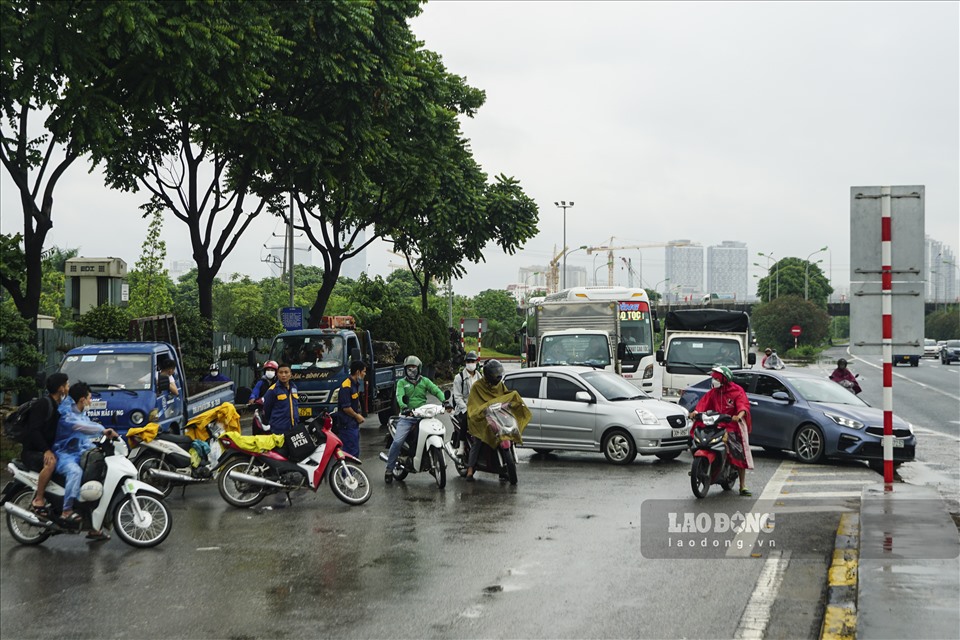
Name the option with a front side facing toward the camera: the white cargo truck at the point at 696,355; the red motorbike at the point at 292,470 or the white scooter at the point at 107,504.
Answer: the white cargo truck

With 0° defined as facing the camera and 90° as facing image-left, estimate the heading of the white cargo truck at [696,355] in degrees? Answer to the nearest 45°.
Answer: approximately 0°

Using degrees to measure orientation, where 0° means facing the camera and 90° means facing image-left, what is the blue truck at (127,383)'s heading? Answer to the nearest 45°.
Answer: approximately 45°

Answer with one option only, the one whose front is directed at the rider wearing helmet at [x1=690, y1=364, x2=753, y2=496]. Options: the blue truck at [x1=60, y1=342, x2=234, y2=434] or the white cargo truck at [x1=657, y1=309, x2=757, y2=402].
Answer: the white cargo truck

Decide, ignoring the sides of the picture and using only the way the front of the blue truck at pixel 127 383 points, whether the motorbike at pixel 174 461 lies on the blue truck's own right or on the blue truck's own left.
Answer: on the blue truck's own left

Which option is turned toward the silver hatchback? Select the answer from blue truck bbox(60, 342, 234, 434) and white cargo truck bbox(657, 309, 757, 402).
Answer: the white cargo truck

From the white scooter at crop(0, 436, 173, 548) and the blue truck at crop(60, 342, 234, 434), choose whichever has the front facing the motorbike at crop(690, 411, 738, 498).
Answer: the white scooter

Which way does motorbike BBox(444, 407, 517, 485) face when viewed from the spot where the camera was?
facing the viewer and to the right of the viewer

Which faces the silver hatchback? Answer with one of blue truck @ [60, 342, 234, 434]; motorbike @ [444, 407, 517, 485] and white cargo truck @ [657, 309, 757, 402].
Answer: the white cargo truck

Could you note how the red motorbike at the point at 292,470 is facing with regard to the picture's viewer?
facing to the right of the viewer

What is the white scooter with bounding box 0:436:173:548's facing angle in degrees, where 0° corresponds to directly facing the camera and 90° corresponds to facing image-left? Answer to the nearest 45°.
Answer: approximately 270°

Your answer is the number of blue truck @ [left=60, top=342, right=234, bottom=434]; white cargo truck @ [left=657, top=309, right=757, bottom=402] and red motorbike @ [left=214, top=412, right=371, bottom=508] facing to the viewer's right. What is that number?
1
